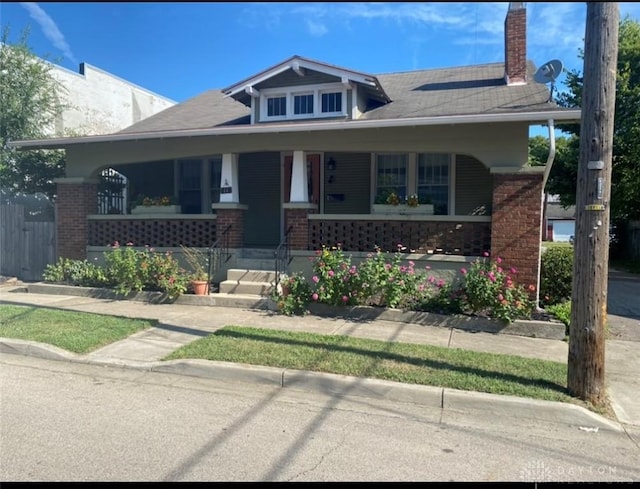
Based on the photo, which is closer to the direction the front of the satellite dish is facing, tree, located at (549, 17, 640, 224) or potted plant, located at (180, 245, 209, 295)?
the potted plant

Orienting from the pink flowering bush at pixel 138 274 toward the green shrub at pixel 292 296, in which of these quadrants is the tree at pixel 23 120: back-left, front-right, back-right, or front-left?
back-left

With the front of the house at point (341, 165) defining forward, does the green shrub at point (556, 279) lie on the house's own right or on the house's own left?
on the house's own left

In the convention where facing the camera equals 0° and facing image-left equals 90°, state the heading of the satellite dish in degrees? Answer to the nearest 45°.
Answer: approximately 45°

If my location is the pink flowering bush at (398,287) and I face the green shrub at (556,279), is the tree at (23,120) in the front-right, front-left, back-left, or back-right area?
back-left

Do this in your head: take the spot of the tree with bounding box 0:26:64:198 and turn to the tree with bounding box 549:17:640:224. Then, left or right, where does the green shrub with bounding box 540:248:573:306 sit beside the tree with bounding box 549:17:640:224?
right

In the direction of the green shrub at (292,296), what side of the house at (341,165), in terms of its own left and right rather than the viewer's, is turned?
front

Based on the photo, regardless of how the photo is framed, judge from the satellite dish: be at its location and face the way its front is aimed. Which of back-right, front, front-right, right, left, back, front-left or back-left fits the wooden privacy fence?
front-right

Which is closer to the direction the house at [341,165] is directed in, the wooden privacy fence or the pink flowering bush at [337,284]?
the pink flowering bush

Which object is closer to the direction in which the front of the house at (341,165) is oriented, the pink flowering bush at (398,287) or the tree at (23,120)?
the pink flowering bush

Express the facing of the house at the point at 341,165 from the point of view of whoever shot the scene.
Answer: facing the viewer

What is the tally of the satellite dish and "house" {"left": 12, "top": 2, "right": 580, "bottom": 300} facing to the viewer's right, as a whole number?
0
